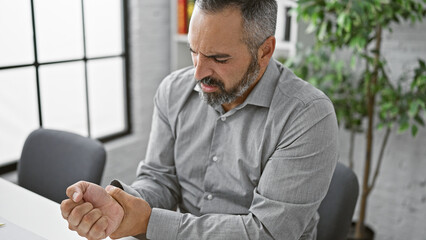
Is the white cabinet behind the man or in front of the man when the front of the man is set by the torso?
behind

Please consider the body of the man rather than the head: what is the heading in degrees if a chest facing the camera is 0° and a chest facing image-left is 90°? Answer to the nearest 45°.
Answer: approximately 45°

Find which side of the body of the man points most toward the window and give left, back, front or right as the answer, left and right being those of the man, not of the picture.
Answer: right
